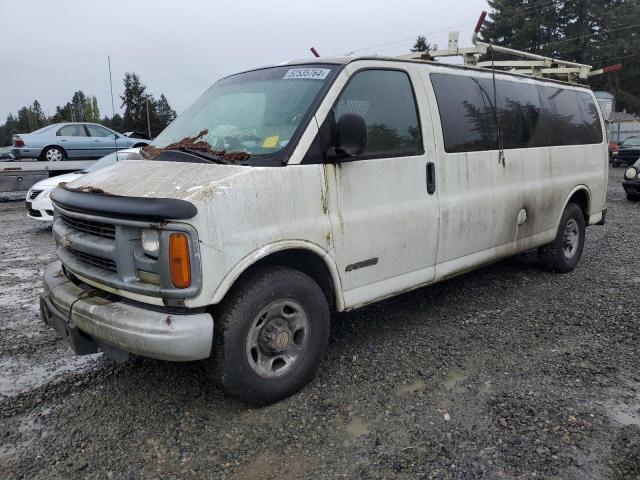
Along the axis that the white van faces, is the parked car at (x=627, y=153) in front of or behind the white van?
behind

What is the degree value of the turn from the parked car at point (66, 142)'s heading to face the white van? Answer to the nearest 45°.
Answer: approximately 90° to its right

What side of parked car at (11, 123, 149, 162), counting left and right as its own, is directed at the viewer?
right

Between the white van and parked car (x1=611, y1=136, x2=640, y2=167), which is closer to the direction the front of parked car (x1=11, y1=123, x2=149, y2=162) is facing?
the parked car

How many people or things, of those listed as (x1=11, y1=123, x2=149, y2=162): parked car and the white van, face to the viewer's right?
1

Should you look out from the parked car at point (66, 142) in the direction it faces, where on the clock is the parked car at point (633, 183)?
the parked car at point (633, 183) is roughly at 1 o'clock from the parked car at point (66, 142).

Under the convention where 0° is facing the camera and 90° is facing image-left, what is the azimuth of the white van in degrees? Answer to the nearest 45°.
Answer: approximately 45°

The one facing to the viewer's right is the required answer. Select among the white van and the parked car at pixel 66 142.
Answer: the parked car

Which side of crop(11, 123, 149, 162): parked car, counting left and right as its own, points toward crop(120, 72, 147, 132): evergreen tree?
left

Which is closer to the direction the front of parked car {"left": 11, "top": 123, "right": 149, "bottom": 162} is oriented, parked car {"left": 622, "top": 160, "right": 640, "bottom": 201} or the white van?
the parked car
